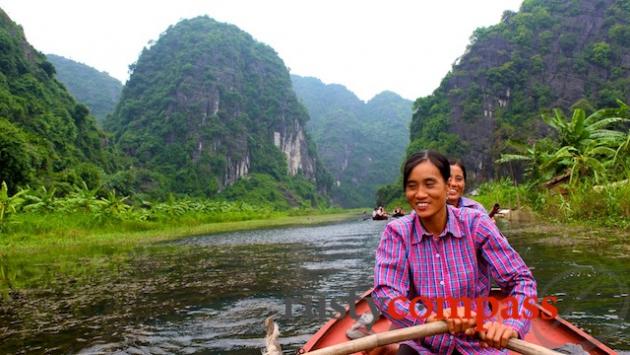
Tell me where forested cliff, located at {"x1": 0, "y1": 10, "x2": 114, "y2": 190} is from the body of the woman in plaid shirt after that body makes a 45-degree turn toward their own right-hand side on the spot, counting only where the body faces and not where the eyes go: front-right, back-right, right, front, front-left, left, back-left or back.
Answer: right

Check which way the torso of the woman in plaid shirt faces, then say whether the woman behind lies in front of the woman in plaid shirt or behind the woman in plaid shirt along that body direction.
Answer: behind

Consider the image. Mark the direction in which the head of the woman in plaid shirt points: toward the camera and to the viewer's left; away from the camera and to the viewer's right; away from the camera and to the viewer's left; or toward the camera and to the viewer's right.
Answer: toward the camera and to the viewer's left

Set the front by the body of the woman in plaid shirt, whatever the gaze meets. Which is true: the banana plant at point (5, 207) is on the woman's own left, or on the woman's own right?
on the woman's own right

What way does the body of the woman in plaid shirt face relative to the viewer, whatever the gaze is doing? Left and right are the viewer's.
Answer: facing the viewer

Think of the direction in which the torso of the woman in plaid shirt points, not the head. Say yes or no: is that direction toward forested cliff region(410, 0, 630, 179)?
no

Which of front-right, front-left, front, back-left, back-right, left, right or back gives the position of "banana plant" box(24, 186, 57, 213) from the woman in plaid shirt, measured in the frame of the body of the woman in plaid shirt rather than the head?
back-right
